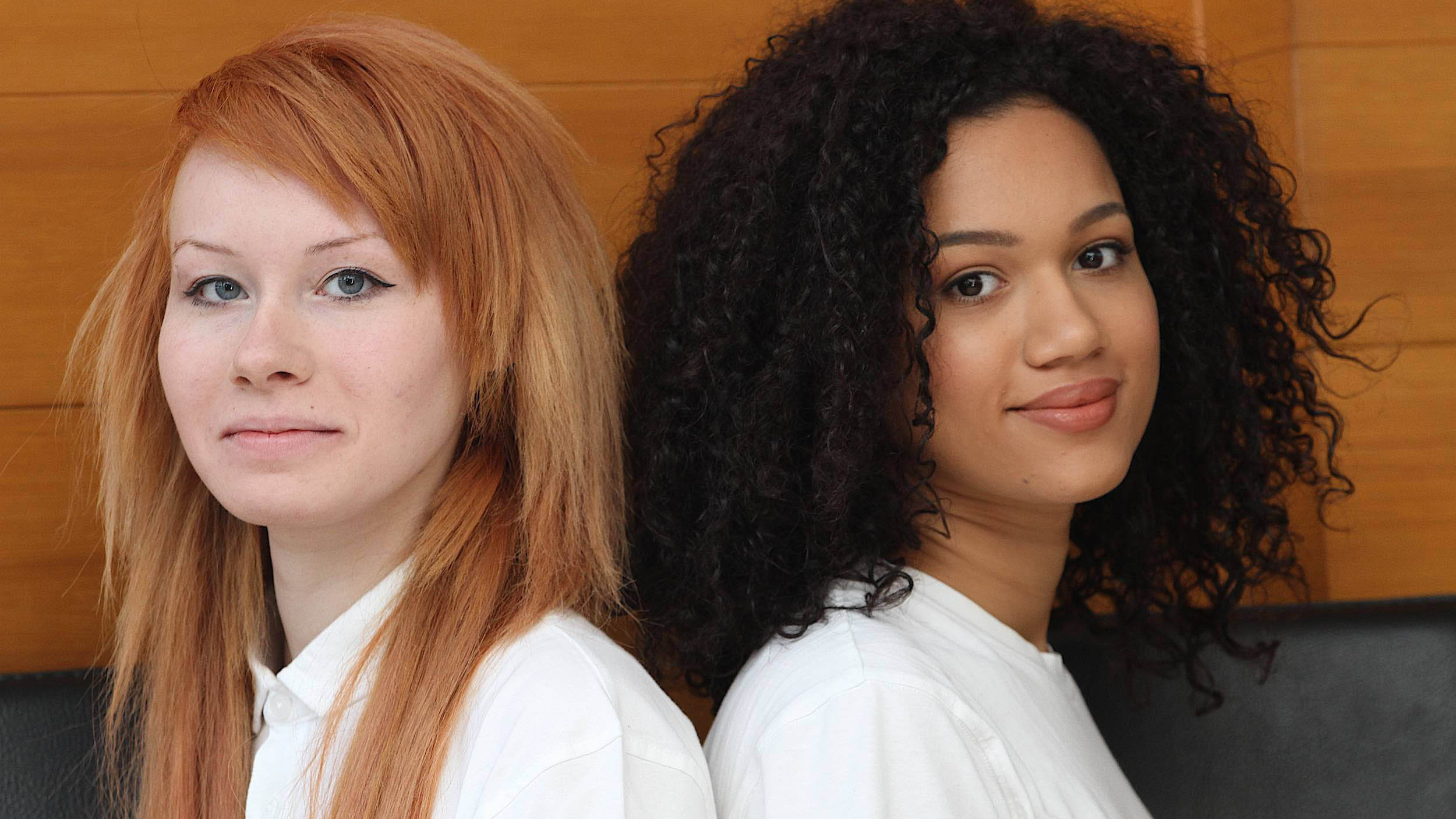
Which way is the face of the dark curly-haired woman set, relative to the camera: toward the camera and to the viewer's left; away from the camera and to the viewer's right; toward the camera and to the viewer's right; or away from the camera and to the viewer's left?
toward the camera and to the viewer's right

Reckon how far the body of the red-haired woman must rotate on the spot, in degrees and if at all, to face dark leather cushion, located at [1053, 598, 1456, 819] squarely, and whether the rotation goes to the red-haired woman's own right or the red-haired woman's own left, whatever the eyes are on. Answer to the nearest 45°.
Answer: approximately 135° to the red-haired woman's own left

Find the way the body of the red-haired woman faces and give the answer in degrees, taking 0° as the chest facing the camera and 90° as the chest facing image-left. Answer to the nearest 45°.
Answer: approximately 45°
